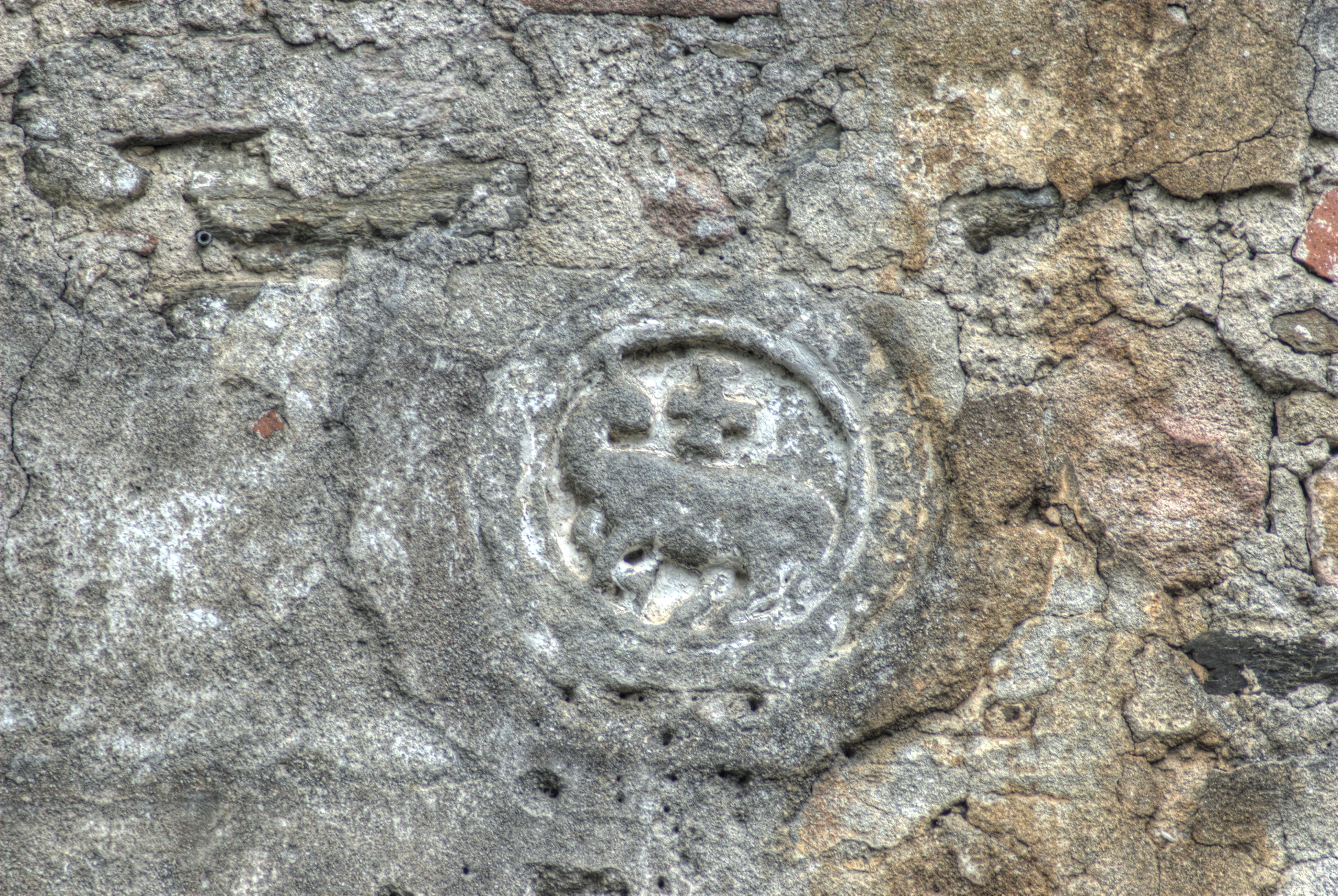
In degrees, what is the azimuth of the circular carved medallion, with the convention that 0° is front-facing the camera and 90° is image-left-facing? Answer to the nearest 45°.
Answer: approximately 0°
